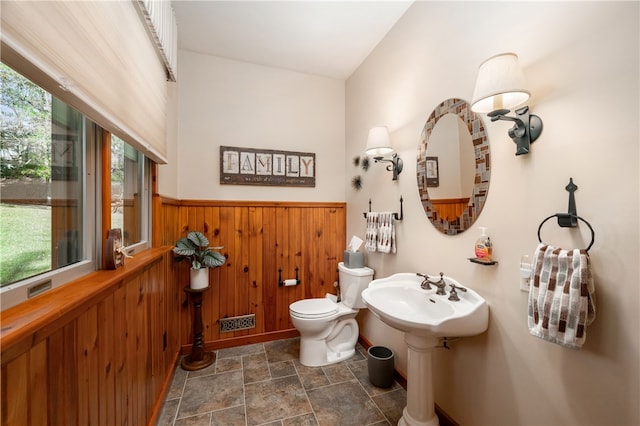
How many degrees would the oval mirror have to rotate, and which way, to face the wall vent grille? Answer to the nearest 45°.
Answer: approximately 45° to its right

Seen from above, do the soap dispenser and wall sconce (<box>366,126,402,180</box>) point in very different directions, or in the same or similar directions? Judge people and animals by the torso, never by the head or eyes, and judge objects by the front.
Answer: same or similar directions

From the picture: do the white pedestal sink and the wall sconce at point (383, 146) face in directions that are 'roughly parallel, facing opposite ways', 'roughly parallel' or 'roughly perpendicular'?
roughly parallel

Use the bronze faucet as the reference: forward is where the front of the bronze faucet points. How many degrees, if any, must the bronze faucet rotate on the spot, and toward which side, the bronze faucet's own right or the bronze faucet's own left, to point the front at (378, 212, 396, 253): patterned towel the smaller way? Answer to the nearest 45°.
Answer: approximately 90° to the bronze faucet's own right

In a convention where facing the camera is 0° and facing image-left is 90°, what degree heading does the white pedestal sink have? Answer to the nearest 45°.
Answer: approximately 45°

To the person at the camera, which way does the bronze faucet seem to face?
facing the viewer and to the left of the viewer

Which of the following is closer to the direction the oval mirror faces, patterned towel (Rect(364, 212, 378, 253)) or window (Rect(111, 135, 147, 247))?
the window

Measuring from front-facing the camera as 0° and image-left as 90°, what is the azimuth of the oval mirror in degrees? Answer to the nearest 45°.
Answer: approximately 45°

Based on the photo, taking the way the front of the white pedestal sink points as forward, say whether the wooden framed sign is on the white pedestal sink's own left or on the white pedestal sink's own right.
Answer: on the white pedestal sink's own right

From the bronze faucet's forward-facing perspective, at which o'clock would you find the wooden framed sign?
The wooden framed sign is roughly at 2 o'clock from the bronze faucet.

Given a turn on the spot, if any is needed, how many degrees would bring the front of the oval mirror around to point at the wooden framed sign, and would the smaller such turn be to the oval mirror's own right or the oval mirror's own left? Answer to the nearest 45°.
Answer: approximately 45° to the oval mirror's own right

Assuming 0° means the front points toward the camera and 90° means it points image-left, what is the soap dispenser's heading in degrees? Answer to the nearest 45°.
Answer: approximately 45°
